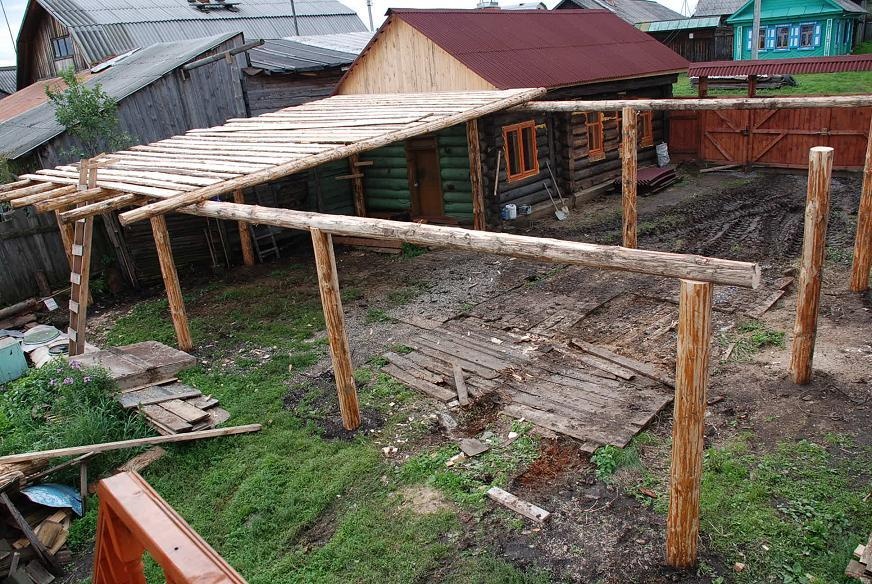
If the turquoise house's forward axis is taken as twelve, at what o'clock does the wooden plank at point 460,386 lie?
The wooden plank is roughly at 12 o'clock from the turquoise house.

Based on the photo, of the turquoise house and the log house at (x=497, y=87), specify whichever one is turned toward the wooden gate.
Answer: the turquoise house

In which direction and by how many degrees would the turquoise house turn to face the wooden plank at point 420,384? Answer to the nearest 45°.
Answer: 0° — it already faces it

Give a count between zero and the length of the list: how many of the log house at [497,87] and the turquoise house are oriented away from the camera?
0

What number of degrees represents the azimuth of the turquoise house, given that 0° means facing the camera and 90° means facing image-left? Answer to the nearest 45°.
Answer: approximately 0°

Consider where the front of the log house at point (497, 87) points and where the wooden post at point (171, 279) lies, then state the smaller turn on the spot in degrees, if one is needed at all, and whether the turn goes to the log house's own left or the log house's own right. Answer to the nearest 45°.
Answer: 0° — it already faces it

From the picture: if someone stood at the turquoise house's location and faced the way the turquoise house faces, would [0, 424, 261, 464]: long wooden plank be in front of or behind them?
in front

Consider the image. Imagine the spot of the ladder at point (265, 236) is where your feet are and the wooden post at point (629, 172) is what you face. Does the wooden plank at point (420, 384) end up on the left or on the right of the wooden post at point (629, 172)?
right

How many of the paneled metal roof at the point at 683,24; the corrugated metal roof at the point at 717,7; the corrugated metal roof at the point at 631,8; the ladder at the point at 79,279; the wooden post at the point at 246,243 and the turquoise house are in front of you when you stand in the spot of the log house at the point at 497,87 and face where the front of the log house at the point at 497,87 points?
2

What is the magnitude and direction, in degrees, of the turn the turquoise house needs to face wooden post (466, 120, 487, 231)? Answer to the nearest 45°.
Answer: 0° — it already faces it

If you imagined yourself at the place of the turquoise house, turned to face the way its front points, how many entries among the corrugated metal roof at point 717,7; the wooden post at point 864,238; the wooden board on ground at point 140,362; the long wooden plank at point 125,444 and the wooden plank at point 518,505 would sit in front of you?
4

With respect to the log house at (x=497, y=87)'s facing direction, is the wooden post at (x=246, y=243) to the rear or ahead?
ahead

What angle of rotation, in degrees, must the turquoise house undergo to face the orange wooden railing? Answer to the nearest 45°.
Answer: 0° — it already faces it

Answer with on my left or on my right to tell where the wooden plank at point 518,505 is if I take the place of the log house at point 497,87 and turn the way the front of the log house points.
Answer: on my left

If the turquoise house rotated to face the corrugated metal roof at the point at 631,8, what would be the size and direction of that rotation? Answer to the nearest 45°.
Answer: approximately 135° to its right

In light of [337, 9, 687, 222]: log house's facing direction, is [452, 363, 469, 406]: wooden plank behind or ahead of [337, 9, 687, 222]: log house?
ahead
